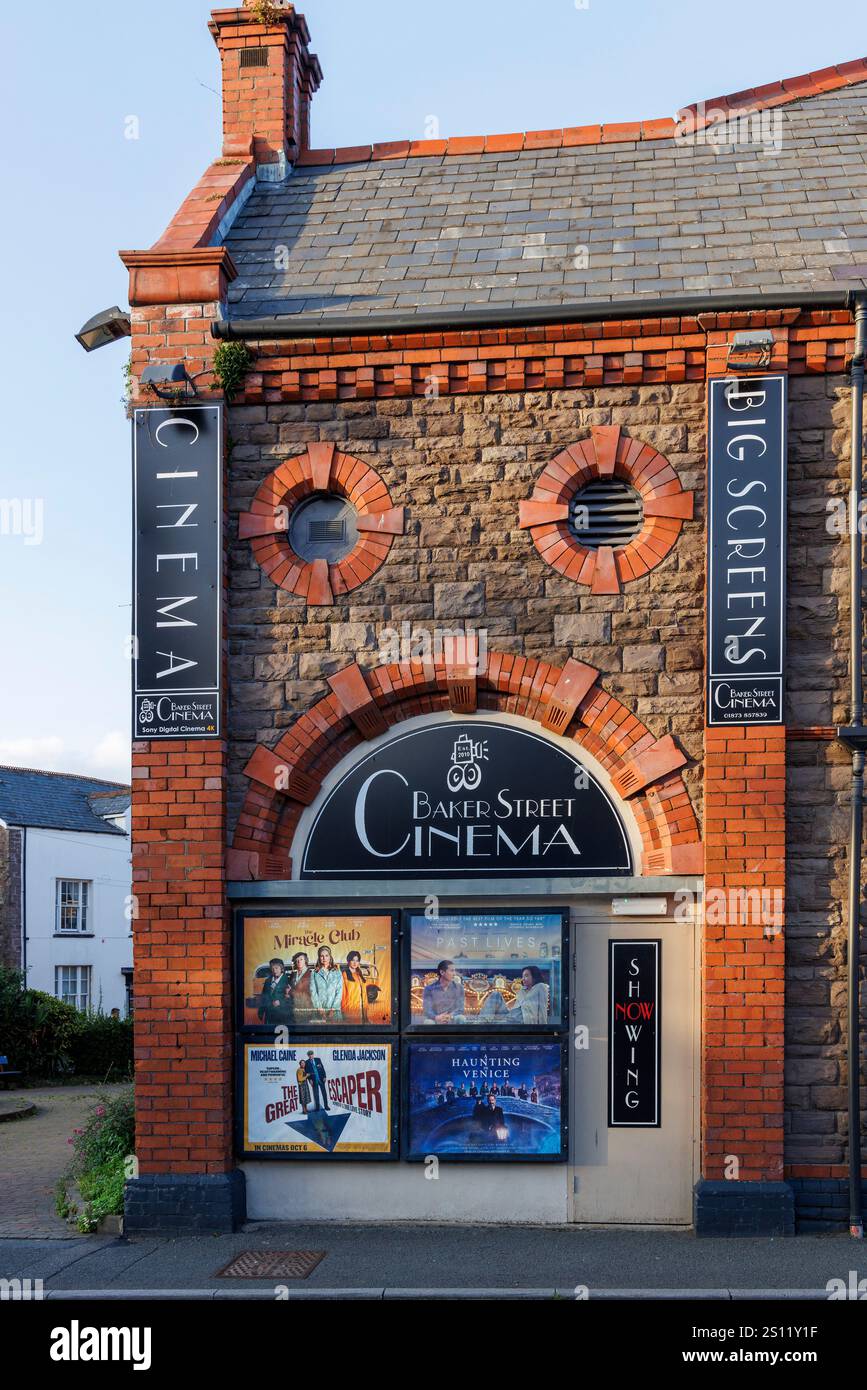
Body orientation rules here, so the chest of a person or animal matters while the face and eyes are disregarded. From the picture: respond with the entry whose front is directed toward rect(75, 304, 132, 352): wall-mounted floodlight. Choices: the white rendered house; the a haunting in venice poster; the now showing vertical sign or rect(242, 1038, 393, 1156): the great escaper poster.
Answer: the white rendered house

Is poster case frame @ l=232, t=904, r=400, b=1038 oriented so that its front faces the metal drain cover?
yes

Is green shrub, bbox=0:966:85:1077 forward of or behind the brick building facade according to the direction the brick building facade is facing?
behind

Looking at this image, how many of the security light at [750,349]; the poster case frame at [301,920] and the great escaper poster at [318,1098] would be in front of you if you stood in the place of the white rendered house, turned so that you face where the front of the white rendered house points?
3

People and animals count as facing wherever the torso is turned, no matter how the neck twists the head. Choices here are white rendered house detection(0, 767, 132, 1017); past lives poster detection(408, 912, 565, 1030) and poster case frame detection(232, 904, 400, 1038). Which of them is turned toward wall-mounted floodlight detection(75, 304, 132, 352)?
the white rendered house
